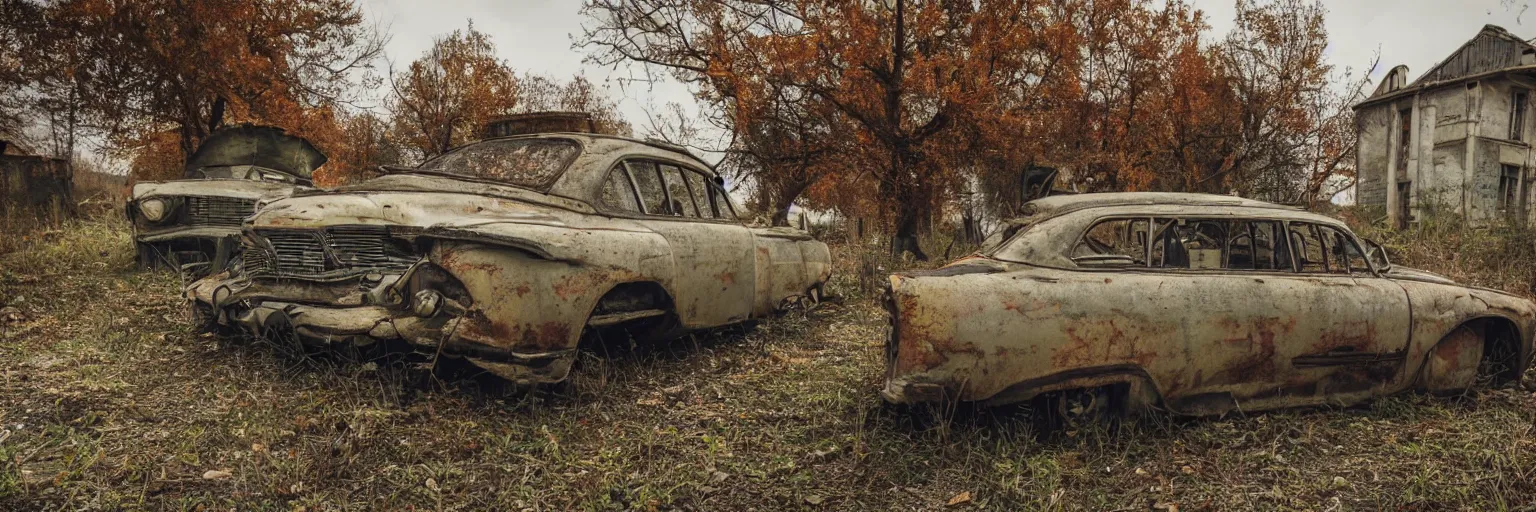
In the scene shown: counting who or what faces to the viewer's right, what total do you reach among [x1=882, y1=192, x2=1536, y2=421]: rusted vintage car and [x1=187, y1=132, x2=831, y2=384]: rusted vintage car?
1

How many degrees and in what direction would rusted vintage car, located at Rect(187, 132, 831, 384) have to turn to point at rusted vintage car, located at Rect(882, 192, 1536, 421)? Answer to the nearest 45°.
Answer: approximately 90° to its left

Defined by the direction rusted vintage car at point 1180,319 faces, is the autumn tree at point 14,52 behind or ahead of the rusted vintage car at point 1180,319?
behind

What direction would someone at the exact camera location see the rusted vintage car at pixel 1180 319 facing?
facing to the right of the viewer

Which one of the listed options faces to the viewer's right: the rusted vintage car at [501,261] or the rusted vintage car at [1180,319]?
the rusted vintage car at [1180,319]

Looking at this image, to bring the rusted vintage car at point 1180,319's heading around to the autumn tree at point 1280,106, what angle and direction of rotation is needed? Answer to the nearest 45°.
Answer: approximately 90° to its left

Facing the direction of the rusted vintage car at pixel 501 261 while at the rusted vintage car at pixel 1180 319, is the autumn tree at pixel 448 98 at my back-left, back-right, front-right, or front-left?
front-right

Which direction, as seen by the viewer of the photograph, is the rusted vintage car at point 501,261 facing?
facing the viewer and to the left of the viewer

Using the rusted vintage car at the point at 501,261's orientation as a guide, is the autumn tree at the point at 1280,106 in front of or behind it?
behind

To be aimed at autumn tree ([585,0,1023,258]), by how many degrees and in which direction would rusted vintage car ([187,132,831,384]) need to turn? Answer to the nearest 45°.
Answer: approximately 180°

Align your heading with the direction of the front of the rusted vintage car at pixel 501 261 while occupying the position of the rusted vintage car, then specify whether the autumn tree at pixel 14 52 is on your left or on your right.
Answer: on your right

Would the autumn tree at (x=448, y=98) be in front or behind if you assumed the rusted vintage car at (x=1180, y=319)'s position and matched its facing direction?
behind
